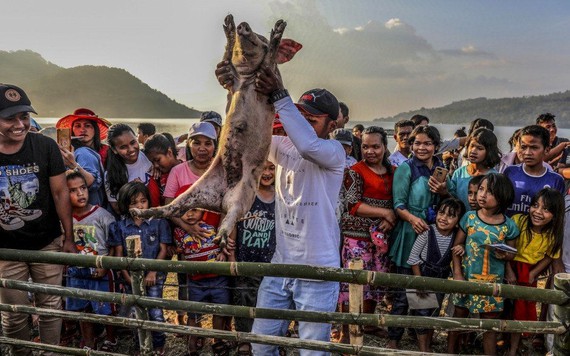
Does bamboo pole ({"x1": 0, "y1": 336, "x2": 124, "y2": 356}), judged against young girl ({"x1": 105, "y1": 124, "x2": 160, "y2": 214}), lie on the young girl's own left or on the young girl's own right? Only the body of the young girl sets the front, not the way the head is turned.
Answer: on the young girl's own right

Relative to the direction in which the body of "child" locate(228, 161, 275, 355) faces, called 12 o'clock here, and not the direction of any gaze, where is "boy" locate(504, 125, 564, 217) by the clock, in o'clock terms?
The boy is roughly at 9 o'clock from the child.

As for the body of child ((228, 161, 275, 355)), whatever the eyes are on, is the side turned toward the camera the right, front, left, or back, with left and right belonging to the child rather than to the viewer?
front

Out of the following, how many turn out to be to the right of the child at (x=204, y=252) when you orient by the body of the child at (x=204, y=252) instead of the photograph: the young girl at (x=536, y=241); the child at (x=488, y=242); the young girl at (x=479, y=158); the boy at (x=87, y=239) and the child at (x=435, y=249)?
1

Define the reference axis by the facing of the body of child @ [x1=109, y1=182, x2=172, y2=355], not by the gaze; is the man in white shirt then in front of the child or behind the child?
in front

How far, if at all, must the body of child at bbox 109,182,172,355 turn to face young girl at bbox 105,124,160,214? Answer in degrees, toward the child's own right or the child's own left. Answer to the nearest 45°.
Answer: approximately 180°
